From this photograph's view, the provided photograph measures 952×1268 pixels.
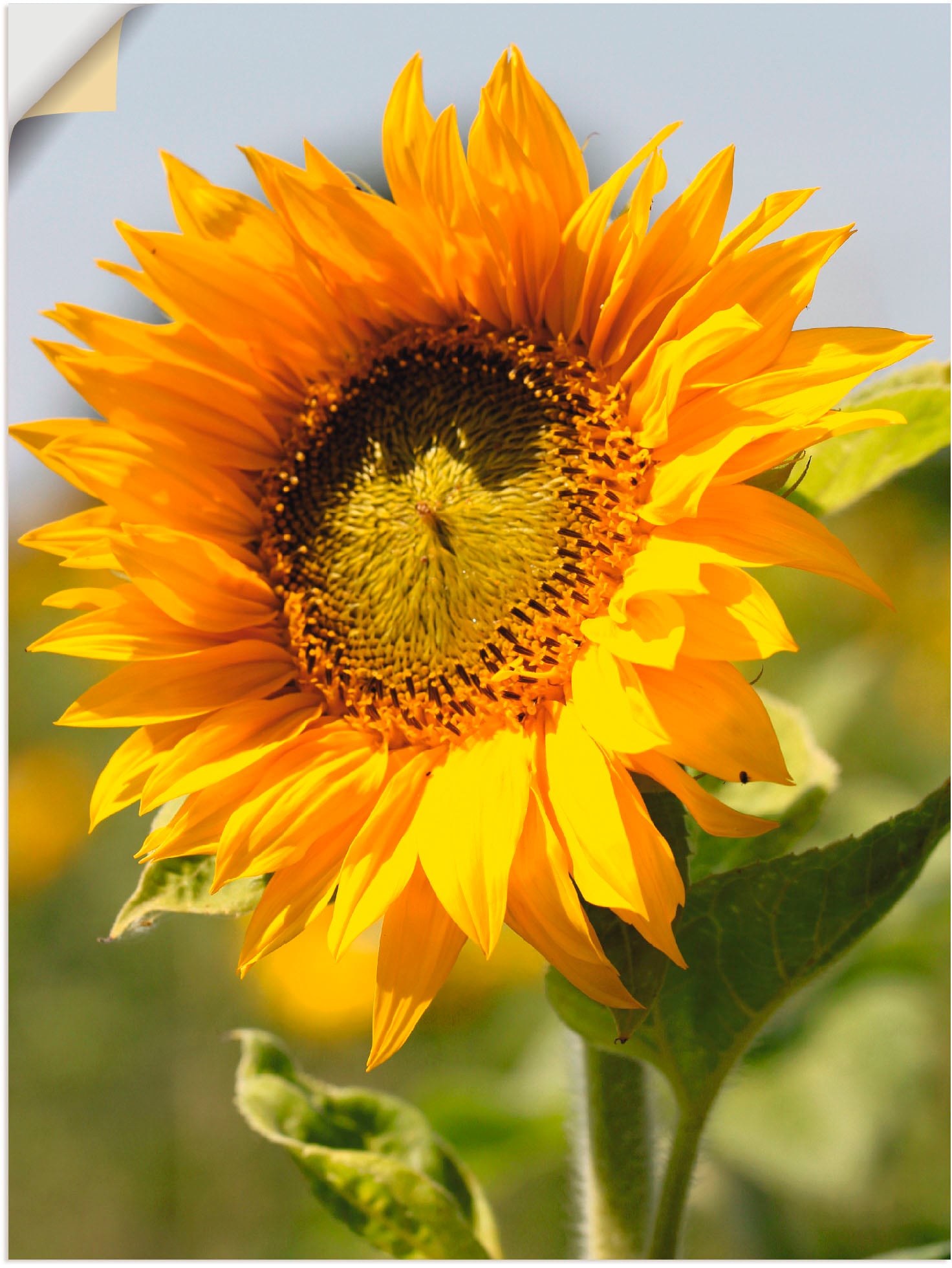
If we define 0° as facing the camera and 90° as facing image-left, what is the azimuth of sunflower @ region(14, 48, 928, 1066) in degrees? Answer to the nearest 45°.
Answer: approximately 0°

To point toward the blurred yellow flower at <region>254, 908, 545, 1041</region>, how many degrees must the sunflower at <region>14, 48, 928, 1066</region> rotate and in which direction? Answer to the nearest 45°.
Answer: approximately 180°

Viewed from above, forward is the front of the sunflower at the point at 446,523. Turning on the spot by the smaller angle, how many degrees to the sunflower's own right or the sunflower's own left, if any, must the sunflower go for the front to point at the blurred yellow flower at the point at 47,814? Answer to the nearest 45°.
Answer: approximately 135° to the sunflower's own right
